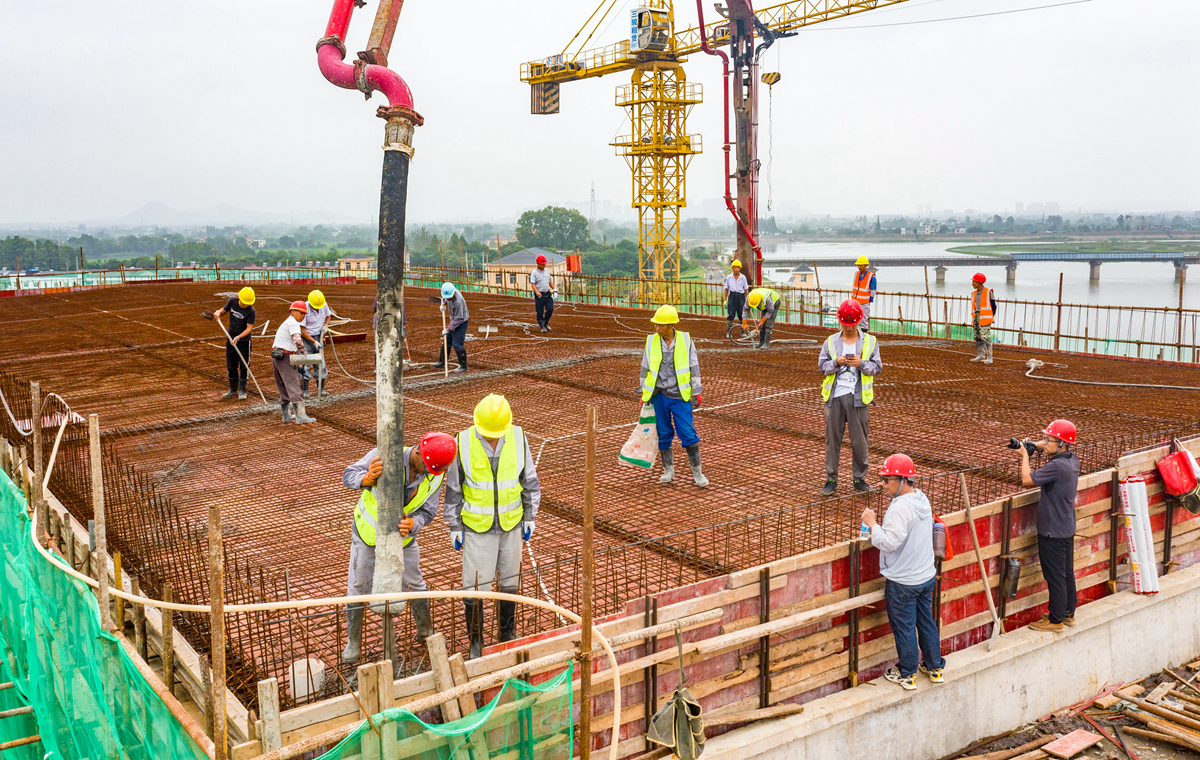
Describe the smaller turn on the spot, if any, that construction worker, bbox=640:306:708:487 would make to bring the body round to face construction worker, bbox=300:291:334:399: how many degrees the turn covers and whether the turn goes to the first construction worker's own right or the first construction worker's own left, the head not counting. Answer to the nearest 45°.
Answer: approximately 135° to the first construction worker's own right

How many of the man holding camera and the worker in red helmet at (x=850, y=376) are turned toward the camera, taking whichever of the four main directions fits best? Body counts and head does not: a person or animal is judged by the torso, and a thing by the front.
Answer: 1

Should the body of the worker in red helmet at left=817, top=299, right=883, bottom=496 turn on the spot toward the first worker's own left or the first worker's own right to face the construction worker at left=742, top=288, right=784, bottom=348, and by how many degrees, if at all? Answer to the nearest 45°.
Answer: approximately 180°

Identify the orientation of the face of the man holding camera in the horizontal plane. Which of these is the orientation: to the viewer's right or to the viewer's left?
to the viewer's left

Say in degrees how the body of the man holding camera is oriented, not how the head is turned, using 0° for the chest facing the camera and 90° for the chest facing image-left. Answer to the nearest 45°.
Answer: approximately 90°

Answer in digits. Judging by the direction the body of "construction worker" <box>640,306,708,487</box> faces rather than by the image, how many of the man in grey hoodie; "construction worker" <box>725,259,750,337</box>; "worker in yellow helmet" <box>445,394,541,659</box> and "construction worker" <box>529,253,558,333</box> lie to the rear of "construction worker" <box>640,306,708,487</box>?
2

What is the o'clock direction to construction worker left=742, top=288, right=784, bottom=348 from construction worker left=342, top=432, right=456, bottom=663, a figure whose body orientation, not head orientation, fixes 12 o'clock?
construction worker left=742, top=288, right=784, bottom=348 is roughly at 7 o'clock from construction worker left=342, top=432, right=456, bottom=663.

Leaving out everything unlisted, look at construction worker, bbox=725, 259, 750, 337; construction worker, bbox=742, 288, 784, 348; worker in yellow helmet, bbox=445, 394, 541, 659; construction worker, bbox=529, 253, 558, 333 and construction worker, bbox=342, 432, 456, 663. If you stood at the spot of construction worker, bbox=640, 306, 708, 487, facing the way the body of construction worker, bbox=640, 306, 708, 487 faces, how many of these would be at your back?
3

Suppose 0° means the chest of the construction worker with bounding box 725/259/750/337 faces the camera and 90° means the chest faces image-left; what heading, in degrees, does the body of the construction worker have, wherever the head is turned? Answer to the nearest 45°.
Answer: approximately 0°

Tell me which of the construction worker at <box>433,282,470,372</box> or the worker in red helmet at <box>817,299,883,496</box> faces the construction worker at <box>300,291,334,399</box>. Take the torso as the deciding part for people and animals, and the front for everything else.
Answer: the construction worker at <box>433,282,470,372</box>

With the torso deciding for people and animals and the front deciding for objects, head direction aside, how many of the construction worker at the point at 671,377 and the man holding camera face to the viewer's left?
1
